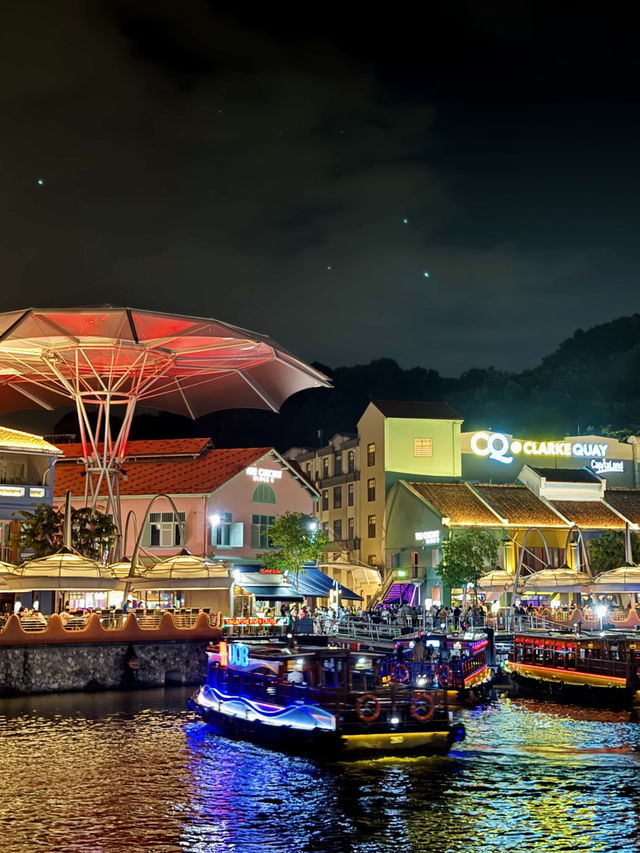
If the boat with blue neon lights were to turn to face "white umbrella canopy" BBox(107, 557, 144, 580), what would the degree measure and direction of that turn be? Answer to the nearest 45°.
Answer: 0° — it already faces it

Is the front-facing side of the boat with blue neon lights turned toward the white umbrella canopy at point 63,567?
yes

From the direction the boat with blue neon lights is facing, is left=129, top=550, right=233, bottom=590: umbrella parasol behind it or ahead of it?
ahead

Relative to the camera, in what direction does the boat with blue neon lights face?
facing away from the viewer and to the left of the viewer

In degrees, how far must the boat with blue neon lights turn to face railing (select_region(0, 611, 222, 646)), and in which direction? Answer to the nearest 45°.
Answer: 0° — it already faces it
